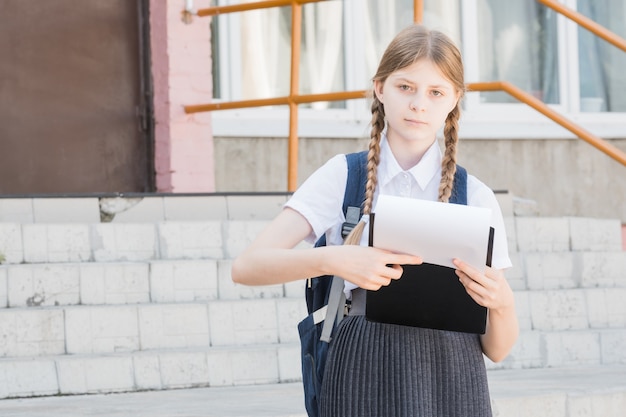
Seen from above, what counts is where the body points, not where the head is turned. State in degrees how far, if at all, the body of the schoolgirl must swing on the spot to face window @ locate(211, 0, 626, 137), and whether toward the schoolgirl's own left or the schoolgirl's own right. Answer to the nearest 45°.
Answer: approximately 180°

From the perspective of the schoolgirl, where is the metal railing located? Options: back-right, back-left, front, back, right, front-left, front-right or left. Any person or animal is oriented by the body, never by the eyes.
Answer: back

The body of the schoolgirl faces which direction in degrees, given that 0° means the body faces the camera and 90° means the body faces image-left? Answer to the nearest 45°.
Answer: approximately 0°
